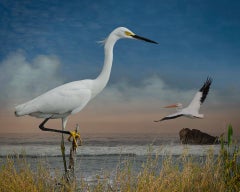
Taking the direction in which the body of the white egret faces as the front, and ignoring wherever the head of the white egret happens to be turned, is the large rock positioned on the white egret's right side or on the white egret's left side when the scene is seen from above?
on the white egret's left side

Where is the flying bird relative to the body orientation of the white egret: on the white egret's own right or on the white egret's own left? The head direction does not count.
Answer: on the white egret's own left

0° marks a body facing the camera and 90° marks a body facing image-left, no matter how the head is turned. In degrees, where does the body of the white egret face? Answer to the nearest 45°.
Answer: approximately 270°
